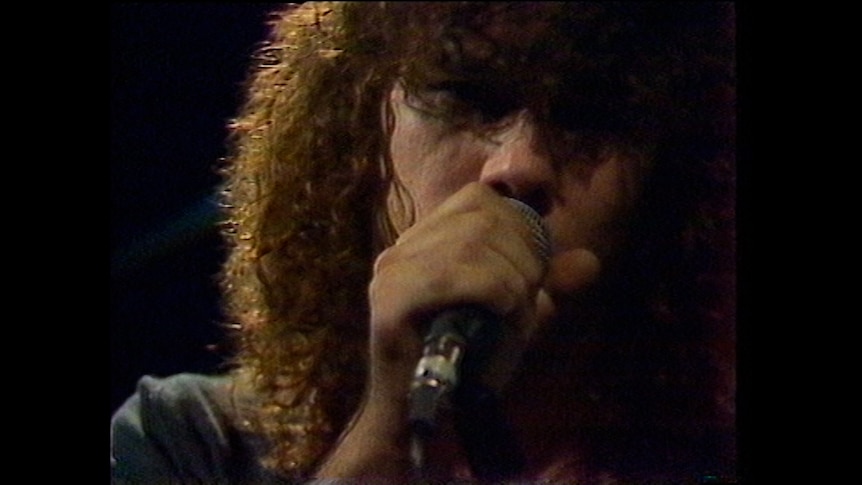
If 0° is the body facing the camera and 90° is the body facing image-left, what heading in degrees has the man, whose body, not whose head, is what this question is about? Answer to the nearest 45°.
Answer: approximately 0°
